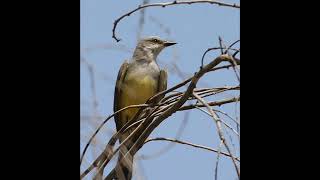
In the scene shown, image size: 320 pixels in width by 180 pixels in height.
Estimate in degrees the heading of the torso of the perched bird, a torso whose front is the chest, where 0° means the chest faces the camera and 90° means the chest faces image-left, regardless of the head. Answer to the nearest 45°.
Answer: approximately 315°
